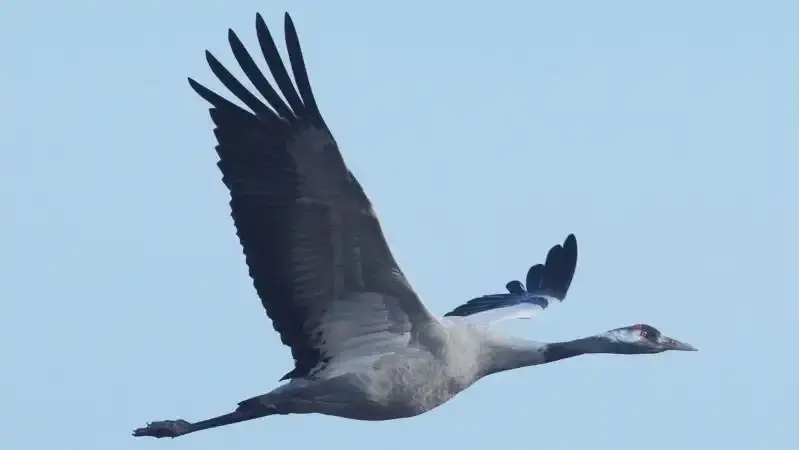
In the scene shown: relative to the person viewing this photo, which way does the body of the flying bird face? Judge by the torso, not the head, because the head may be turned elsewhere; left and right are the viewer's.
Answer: facing to the right of the viewer
